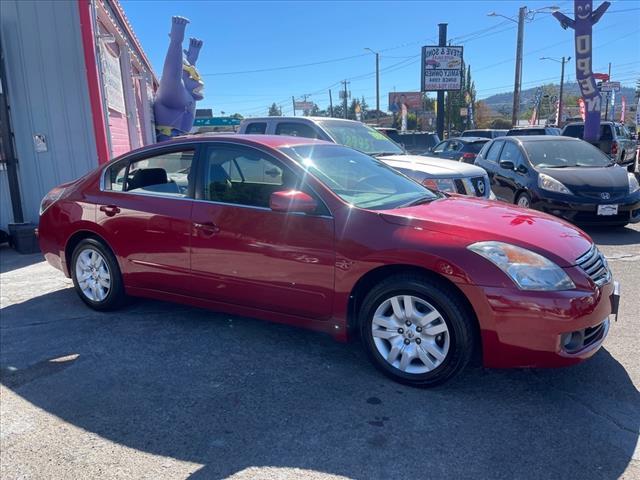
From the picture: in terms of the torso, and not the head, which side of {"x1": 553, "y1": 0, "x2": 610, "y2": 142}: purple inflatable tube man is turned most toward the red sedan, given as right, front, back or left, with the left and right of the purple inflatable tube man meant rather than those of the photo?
front

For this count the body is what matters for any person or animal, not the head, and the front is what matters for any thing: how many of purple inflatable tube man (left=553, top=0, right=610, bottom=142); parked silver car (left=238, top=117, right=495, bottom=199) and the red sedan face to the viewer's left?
0

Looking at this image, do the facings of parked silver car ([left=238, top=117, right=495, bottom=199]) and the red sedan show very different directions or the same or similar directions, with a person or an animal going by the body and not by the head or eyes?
same or similar directions

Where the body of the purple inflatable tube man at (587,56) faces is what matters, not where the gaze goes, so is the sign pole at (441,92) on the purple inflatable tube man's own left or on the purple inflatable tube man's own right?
on the purple inflatable tube man's own right

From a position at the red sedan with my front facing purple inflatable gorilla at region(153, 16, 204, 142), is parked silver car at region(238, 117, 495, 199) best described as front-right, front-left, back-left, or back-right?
front-right

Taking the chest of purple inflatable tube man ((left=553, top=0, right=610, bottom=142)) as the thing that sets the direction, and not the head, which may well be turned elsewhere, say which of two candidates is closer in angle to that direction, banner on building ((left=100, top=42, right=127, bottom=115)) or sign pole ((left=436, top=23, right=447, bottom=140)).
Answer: the banner on building

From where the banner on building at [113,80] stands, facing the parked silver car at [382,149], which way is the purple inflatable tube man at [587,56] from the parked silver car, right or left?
left

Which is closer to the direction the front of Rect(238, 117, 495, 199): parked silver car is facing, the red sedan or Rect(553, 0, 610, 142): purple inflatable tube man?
the red sedan

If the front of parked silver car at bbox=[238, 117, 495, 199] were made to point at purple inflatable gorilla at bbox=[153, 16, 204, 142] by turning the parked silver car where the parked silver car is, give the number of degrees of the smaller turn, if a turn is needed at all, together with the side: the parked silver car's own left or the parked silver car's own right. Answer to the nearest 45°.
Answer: approximately 180°

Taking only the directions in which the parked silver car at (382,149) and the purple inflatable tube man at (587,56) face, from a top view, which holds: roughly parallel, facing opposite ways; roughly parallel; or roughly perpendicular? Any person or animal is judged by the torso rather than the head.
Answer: roughly perpendicular

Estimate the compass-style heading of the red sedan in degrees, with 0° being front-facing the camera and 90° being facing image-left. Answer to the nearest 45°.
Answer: approximately 315°

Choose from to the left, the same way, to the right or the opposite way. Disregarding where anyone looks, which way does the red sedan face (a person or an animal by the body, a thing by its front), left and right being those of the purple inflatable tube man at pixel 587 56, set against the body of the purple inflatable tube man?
to the left

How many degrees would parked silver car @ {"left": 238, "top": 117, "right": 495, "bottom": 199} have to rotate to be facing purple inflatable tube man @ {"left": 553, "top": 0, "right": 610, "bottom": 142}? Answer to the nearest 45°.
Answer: approximately 90° to its left

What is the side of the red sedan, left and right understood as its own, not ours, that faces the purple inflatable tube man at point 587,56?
left

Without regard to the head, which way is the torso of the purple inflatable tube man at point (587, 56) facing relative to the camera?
toward the camera

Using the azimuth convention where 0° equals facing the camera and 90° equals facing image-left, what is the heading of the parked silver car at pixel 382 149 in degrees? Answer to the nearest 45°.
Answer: approximately 315°
